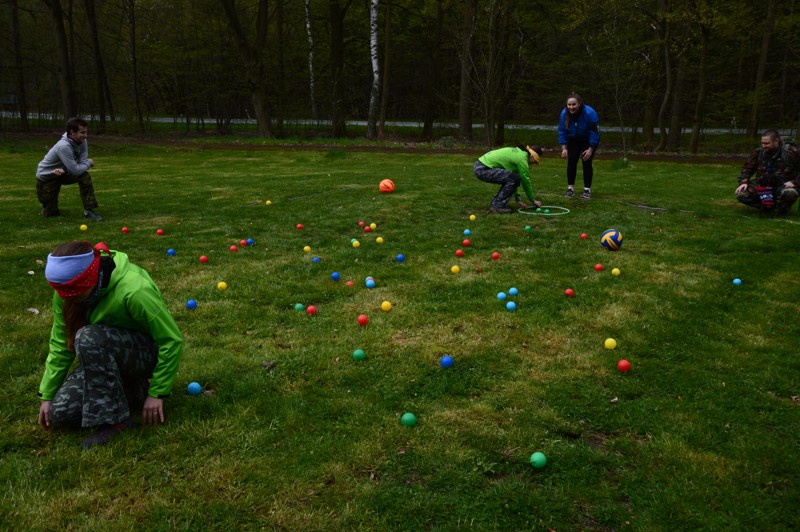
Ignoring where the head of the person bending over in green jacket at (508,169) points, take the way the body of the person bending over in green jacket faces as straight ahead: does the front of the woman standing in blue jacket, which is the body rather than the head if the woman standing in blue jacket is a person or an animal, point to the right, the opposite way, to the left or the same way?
to the right

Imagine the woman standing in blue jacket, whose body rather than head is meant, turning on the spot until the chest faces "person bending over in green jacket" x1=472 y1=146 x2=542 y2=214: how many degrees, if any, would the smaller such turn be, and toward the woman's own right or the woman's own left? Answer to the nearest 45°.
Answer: approximately 45° to the woman's own right

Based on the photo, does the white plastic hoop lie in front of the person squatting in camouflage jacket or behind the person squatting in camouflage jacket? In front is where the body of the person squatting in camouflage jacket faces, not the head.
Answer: in front

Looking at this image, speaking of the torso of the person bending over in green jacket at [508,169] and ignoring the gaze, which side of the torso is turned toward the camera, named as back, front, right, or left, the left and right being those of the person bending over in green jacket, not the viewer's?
right

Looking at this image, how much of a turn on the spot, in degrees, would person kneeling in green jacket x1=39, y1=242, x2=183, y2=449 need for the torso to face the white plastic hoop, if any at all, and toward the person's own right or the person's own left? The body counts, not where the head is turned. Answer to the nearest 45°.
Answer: approximately 180°

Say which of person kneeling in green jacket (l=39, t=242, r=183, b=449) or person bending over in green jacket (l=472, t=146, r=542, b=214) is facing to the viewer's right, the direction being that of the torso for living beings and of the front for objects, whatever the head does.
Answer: person bending over in green jacket (l=472, t=146, r=542, b=214)

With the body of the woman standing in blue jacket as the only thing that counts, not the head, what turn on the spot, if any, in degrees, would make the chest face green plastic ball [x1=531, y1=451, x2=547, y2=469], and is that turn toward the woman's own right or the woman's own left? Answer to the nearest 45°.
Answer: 0° — they already face it

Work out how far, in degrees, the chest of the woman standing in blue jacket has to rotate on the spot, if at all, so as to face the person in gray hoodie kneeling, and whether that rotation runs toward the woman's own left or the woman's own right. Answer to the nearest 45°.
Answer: approximately 45° to the woman's own right

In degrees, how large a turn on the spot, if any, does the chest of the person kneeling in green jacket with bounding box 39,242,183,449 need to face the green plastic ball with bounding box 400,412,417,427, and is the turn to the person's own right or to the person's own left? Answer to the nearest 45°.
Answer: approximately 135° to the person's own left

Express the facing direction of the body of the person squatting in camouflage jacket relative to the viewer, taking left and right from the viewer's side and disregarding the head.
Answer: facing the viewer and to the left of the viewer

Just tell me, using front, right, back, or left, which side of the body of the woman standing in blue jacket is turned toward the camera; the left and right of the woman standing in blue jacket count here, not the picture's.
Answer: front

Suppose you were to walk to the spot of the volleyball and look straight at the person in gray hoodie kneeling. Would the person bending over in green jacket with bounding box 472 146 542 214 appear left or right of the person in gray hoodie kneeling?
right

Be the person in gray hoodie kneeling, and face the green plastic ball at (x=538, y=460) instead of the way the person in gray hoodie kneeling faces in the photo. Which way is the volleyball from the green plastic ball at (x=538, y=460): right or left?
left

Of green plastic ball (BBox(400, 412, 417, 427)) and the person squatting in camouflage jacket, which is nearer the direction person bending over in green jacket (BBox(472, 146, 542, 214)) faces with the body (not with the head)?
the person squatting in camouflage jacket

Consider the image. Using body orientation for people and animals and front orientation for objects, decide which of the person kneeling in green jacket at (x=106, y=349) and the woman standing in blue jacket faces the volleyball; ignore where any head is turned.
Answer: the woman standing in blue jacket

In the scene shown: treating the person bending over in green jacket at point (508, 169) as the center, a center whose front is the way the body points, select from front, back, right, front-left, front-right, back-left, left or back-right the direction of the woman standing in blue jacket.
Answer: front-left
